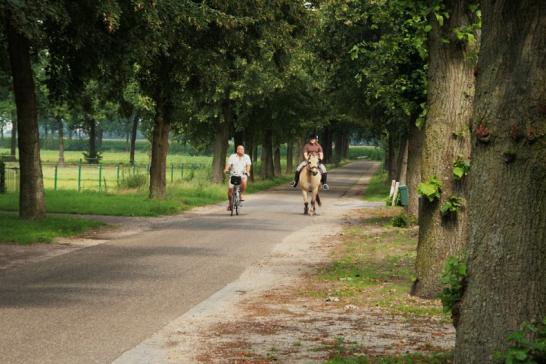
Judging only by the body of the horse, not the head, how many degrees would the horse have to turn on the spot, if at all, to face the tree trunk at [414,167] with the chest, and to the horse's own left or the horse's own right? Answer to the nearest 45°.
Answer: approximately 45° to the horse's own left

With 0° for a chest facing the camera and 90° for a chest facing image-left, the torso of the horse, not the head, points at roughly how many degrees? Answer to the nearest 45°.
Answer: approximately 0°

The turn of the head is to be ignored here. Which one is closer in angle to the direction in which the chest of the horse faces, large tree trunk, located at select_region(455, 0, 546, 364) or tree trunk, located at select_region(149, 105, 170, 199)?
the large tree trunk

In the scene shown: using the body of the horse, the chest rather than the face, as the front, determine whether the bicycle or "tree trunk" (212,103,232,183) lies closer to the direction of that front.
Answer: the bicycle

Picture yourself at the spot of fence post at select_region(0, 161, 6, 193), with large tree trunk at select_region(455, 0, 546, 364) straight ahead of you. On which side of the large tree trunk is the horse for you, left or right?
left

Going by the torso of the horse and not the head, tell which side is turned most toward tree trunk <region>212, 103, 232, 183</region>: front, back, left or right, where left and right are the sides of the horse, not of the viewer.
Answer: back

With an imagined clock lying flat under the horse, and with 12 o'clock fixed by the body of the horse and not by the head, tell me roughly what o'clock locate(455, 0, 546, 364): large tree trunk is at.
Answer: The large tree trunk is roughly at 12 o'clock from the horse.

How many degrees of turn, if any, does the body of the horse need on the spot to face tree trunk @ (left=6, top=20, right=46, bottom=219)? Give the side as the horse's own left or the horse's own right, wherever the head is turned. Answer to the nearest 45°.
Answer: approximately 45° to the horse's own right
